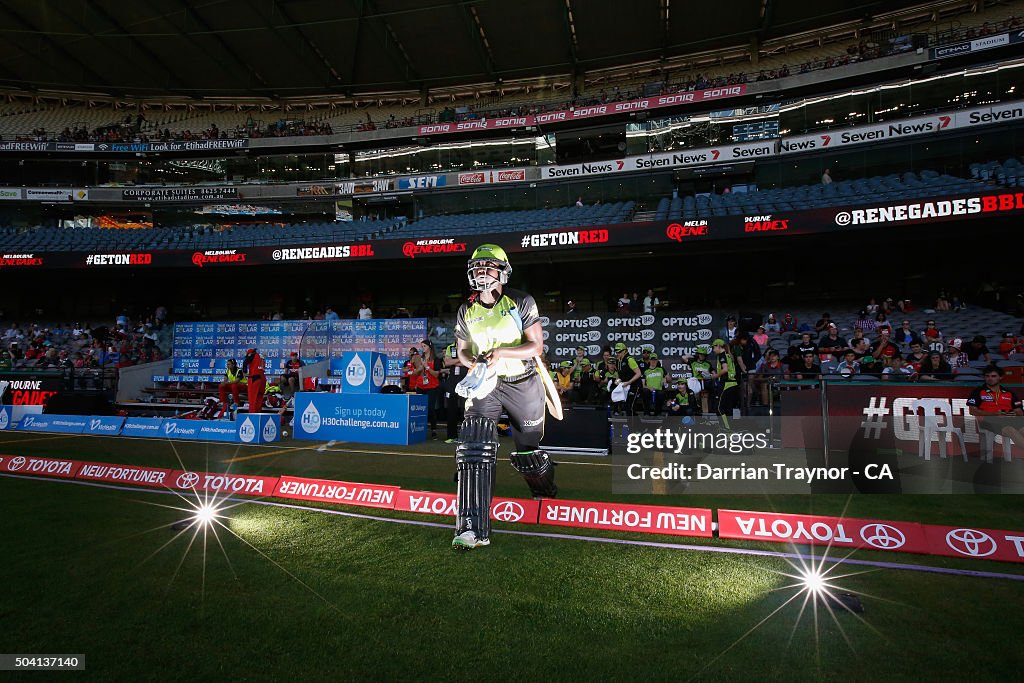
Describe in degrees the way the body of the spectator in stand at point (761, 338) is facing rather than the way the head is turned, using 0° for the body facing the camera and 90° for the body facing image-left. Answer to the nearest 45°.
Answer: approximately 0°

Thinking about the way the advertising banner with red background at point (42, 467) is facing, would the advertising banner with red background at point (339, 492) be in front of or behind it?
in front

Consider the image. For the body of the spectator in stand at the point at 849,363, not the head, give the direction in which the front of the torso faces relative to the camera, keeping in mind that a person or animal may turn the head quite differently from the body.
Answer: toward the camera

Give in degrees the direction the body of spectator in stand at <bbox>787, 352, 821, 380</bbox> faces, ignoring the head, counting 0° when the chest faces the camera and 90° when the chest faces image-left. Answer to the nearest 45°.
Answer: approximately 0°

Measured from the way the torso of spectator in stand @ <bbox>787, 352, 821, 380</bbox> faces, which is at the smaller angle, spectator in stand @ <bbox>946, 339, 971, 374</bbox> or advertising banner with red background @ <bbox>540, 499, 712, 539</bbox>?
the advertising banner with red background

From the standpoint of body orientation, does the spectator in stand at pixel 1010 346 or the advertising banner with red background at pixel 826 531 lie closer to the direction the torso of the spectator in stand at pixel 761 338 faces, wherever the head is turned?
the advertising banner with red background

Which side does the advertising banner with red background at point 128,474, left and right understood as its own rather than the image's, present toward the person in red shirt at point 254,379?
back

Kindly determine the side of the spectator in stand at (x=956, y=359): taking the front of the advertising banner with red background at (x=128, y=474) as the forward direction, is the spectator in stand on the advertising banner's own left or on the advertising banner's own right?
on the advertising banner's own left

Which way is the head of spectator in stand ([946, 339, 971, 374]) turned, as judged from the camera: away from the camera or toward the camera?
toward the camera

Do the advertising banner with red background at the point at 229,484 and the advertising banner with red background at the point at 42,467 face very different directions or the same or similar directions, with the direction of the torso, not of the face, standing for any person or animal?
same or similar directions

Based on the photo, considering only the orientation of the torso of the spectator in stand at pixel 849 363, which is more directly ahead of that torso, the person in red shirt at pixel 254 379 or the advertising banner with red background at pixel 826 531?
the advertising banner with red background

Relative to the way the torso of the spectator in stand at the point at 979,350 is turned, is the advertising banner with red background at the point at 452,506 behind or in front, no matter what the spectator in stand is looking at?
in front

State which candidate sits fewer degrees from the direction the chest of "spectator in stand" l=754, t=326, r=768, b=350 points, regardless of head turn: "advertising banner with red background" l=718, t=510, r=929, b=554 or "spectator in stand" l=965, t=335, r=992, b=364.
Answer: the advertising banner with red background

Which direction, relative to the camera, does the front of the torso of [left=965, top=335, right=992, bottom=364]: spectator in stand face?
toward the camera
